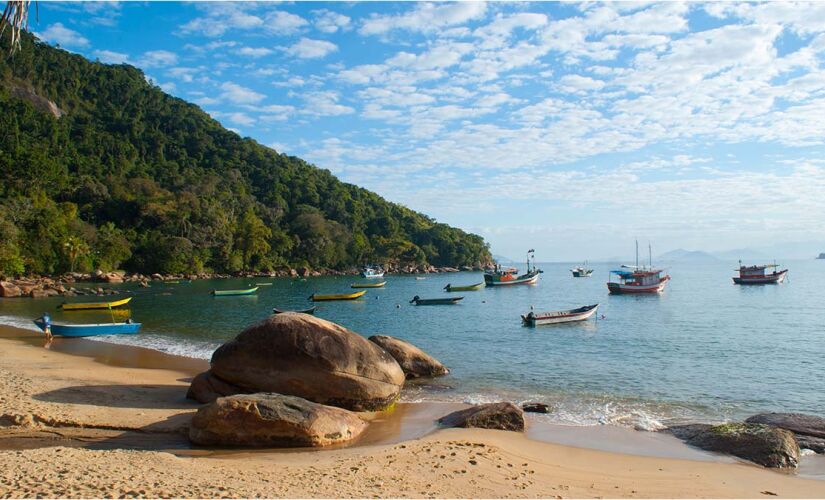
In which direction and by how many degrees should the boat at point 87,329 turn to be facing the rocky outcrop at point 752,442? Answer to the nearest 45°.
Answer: approximately 135° to its left

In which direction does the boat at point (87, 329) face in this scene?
to the viewer's left

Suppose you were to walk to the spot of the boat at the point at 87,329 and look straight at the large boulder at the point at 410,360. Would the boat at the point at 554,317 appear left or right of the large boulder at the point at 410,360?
left

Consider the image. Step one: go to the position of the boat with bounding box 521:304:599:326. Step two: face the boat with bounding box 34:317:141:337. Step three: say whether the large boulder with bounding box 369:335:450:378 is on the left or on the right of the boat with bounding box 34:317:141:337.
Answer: left

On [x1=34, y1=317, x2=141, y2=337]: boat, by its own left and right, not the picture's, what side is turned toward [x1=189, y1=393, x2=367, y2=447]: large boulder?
left

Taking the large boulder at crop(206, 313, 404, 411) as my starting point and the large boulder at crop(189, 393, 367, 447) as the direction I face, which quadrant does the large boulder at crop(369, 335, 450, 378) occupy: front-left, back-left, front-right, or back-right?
back-left
